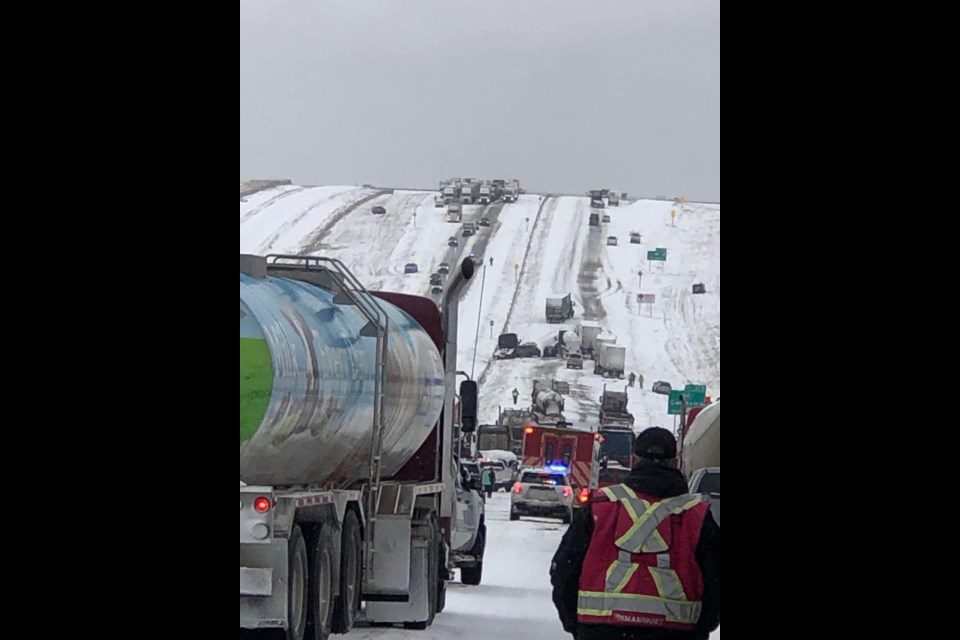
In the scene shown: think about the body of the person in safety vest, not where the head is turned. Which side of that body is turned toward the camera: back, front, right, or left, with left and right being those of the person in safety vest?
back

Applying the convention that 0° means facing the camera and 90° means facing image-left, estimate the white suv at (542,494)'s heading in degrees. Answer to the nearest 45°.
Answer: approximately 180°

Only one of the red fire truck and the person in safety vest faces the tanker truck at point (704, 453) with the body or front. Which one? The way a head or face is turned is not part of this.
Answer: the person in safety vest

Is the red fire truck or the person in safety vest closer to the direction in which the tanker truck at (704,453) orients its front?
the red fire truck

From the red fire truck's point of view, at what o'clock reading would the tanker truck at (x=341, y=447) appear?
The tanker truck is roughly at 6 o'clock from the red fire truck.

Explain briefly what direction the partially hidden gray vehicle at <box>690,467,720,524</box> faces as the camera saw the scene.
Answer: facing away from the viewer

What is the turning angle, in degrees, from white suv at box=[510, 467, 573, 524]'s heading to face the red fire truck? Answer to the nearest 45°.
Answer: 0° — it already faces it

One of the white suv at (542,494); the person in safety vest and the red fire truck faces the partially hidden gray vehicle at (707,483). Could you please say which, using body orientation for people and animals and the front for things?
the person in safety vest

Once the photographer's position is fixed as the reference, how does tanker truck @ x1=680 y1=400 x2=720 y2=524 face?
facing away from the viewer
